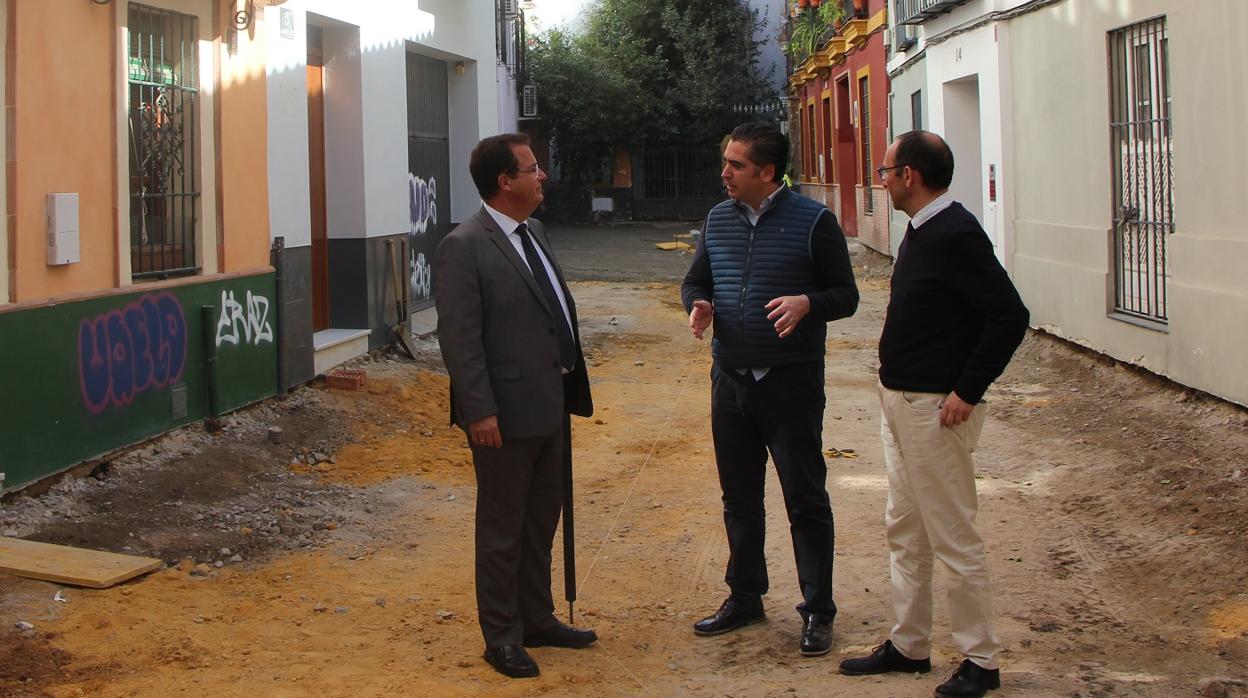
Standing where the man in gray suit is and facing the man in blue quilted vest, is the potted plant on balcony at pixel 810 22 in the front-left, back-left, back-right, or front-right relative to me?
front-left

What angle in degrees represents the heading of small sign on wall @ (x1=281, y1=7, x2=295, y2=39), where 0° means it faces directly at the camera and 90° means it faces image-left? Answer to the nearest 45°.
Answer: approximately 315°

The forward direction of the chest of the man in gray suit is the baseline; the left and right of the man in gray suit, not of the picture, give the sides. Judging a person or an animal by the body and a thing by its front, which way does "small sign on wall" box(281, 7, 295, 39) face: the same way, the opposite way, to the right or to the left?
the same way

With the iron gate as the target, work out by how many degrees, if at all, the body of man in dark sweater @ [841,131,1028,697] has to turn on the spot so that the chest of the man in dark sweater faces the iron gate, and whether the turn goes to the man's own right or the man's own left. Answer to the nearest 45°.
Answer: approximately 90° to the man's own right

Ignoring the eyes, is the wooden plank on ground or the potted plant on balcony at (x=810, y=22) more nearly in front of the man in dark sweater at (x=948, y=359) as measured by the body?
the wooden plank on ground

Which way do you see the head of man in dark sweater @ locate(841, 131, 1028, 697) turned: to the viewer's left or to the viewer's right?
to the viewer's left

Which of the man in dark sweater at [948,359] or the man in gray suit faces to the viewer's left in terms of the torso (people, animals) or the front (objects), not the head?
the man in dark sweater

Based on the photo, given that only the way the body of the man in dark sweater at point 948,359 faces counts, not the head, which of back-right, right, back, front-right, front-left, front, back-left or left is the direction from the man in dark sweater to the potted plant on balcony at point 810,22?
right

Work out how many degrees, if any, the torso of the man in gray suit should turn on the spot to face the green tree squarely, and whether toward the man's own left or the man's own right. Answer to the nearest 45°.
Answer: approximately 135° to the man's own left

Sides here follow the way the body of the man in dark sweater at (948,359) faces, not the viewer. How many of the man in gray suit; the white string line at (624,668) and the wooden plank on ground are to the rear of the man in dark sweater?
0

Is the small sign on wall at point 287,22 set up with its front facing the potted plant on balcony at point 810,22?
no

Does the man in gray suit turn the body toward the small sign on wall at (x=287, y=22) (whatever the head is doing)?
no

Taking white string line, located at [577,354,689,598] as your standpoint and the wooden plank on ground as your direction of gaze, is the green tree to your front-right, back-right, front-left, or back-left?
back-right

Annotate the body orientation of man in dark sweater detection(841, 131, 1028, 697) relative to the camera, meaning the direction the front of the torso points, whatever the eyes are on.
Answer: to the viewer's left

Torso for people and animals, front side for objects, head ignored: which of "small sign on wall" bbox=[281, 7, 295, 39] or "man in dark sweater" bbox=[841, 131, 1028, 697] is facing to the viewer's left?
the man in dark sweater

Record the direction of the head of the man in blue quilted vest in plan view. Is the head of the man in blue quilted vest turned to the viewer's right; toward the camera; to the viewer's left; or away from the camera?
to the viewer's left

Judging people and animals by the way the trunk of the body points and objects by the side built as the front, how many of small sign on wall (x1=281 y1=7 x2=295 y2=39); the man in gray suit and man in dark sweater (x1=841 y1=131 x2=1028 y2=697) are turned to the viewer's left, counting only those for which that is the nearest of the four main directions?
1
